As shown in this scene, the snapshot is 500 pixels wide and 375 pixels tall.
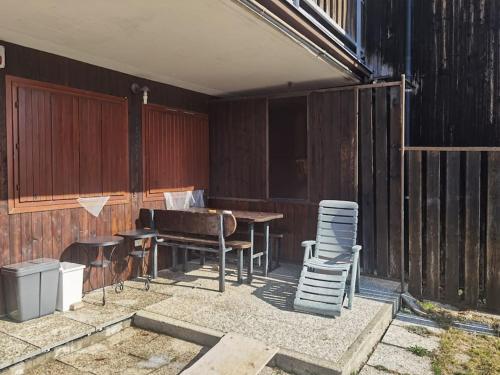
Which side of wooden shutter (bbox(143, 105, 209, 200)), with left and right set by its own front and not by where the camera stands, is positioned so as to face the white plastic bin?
right

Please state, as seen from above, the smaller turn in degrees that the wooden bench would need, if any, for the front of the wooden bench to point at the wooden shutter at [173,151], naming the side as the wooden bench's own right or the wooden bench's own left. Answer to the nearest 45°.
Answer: approximately 45° to the wooden bench's own left

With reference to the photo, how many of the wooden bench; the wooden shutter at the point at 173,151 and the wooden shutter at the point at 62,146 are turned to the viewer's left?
0

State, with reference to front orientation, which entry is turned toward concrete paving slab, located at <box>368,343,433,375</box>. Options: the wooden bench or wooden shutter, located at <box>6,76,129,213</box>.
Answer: the wooden shutter

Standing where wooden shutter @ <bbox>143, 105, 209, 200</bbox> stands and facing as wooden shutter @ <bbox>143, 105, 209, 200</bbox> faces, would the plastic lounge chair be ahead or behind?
ahead

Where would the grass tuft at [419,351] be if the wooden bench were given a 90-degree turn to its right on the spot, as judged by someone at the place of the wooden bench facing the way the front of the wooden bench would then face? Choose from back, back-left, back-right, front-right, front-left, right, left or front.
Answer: front

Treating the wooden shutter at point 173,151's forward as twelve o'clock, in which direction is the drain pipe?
The drain pipe is roughly at 11 o'clock from the wooden shutter.

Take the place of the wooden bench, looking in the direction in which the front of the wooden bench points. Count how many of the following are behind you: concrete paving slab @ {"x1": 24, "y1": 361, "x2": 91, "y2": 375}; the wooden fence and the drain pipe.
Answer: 1

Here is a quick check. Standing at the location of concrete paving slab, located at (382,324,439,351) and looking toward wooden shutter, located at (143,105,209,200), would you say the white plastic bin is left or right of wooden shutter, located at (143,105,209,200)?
left

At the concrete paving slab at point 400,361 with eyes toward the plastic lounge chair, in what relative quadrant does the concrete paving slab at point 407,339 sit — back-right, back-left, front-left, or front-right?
front-right

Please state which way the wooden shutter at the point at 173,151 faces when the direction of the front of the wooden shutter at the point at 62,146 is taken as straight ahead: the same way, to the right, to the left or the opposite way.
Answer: the same way

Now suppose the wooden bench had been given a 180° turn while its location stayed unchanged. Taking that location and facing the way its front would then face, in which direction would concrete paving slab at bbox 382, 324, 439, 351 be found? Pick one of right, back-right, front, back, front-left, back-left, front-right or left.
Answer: left

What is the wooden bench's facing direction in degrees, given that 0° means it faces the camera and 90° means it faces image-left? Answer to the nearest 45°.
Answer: approximately 225°

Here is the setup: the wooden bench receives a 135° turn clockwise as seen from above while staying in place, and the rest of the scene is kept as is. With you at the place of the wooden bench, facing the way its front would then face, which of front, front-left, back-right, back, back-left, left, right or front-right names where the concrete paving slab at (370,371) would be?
front-left

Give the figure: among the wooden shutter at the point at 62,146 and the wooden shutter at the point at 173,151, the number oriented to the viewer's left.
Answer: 0

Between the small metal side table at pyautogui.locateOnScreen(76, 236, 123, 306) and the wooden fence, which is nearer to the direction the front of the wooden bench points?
the wooden fence

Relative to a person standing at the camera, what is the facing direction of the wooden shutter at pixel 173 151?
facing the viewer and to the right of the viewer
